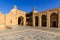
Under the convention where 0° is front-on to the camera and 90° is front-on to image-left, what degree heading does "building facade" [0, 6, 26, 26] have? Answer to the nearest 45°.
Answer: approximately 315°
